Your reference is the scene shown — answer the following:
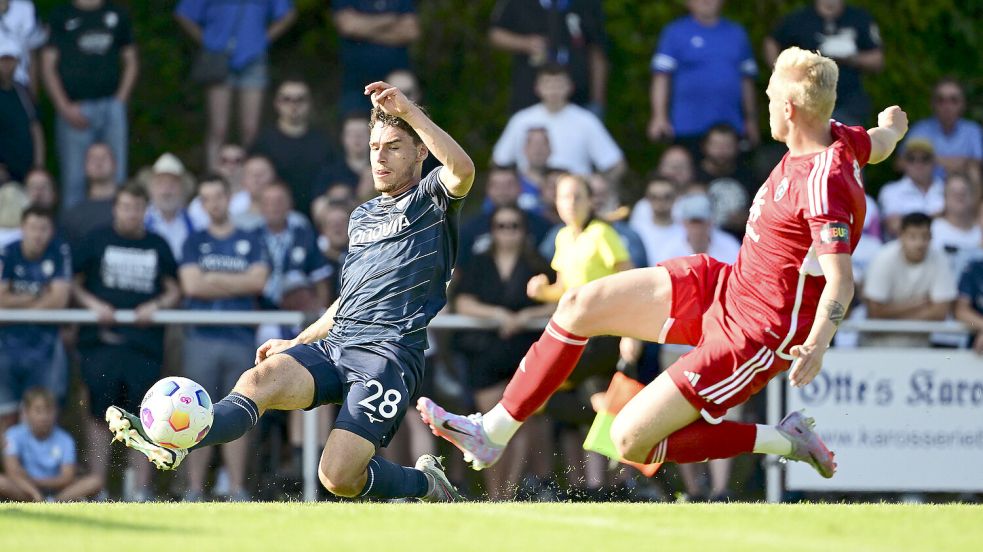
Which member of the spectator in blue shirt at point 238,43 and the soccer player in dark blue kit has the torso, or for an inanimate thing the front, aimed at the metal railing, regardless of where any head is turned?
the spectator in blue shirt

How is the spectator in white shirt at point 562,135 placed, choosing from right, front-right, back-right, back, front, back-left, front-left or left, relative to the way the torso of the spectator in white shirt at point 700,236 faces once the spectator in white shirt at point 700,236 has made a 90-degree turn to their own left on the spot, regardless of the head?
back-left

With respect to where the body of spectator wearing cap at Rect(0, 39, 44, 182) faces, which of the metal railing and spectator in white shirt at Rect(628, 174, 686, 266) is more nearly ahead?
the metal railing

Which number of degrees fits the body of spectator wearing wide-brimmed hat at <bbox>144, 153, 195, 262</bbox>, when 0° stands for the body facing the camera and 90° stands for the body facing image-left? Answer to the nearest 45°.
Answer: approximately 0°

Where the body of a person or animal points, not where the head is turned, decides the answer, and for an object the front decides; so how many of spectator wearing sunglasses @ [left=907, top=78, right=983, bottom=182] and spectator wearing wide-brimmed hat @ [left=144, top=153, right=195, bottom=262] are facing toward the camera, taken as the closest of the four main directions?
2

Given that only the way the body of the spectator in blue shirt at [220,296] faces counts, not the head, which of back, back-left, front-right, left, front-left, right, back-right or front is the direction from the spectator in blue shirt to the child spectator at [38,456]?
right

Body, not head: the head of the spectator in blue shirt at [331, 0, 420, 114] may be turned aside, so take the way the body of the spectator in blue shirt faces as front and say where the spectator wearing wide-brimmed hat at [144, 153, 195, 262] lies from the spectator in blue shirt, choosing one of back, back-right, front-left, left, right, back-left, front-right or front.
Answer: front-right

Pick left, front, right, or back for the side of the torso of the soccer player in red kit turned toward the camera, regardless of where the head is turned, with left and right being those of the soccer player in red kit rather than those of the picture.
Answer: left

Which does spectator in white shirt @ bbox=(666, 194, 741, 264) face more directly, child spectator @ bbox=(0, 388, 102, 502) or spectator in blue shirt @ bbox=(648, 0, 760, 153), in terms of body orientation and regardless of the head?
the child spectator

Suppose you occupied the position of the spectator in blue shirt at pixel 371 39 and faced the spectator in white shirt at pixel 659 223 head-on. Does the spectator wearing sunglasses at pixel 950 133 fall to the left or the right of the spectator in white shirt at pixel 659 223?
left

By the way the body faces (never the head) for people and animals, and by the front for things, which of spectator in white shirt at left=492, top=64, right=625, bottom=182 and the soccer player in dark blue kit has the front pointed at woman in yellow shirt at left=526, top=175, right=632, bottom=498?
the spectator in white shirt

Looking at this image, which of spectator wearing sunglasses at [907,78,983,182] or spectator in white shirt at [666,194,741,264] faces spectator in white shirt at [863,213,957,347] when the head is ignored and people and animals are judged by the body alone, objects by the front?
the spectator wearing sunglasses

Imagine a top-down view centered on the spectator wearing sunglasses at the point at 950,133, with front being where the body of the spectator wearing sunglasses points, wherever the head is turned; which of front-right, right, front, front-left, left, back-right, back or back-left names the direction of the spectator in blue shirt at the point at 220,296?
front-right

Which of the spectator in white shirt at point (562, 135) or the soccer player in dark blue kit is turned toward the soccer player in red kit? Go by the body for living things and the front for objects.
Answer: the spectator in white shirt

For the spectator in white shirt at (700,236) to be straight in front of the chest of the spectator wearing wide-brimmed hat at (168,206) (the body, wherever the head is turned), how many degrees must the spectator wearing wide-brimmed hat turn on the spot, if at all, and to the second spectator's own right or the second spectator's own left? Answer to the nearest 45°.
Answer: approximately 90° to the second spectator's own left
